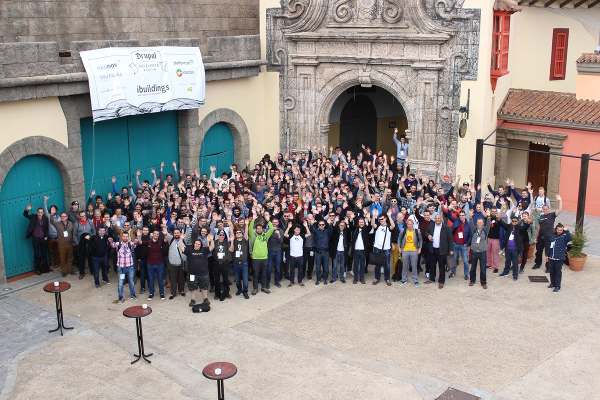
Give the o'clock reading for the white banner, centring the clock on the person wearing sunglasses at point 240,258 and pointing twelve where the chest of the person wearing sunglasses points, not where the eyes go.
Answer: The white banner is roughly at 5 o'clock from the person wearing sunglasses.

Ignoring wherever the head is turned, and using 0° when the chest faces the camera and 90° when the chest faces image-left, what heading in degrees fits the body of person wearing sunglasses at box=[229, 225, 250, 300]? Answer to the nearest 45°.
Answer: approximately 0°

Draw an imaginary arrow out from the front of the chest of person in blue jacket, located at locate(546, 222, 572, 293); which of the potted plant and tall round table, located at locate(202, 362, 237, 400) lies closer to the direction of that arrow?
the tall round table

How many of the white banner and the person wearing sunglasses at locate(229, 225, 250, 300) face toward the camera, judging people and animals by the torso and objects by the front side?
2

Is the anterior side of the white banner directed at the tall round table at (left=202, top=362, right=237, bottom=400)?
yes

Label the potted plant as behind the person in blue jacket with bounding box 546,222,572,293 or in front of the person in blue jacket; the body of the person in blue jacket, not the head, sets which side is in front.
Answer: behind

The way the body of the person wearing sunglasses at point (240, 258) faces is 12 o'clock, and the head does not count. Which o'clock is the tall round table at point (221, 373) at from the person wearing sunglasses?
The tall round table is roughly at 12 o'clock from the person wearing sunglasses.

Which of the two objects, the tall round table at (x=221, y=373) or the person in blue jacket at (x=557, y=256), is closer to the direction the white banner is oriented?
the tall round table

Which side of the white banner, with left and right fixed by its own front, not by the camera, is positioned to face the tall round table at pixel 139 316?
front

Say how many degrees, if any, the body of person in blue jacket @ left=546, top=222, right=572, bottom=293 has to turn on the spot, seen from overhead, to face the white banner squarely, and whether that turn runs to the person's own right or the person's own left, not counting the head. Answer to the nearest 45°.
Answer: approximately 45° to the person's own right
